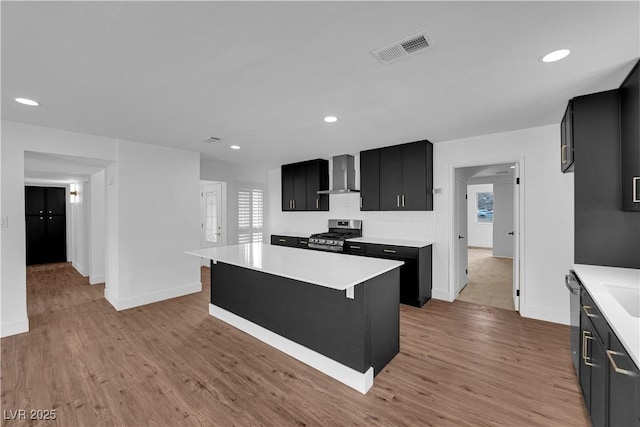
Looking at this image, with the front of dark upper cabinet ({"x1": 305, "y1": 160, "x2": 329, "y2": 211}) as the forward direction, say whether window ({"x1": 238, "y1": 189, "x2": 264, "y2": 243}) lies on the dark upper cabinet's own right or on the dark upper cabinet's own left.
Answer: on the dark upper cabinet's own right

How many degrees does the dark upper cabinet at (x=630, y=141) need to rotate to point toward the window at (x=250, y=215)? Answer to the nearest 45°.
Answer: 0° — it already faces it

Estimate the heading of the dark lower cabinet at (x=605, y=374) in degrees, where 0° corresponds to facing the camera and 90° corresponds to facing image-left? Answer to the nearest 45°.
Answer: approximately 90°

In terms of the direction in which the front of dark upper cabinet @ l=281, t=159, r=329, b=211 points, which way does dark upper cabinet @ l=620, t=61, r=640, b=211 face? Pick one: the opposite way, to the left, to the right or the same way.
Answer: to the right

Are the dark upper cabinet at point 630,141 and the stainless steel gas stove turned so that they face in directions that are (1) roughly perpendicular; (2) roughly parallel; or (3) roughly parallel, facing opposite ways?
roughly perpendicular

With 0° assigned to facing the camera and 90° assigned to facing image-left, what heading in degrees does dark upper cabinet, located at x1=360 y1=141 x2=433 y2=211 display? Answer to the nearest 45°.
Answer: approximately 45°

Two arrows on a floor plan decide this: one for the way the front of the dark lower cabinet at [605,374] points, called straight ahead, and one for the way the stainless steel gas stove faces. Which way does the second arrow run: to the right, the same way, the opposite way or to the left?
to the left

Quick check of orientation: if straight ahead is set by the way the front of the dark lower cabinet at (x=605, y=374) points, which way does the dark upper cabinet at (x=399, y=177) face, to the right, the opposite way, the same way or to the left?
to the left
